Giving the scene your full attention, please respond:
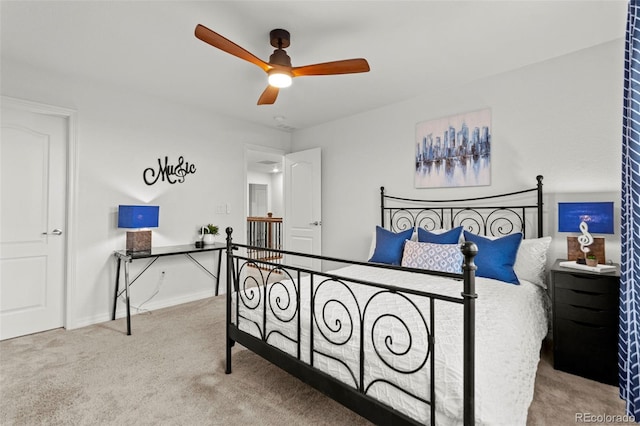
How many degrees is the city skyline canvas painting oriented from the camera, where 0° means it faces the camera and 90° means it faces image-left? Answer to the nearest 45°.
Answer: approximately 45°

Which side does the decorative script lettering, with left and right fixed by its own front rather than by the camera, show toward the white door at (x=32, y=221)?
right

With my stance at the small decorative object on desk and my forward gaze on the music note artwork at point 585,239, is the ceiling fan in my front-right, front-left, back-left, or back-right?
front-right

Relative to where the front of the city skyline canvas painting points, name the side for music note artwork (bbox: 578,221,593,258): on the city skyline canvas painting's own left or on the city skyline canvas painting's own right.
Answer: on the city skyline canvas painting's own left

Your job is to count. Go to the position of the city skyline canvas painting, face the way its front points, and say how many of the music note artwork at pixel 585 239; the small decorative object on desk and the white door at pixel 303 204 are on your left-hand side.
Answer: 1

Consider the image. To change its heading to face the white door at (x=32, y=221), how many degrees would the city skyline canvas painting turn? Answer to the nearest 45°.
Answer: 0° — it already faces it

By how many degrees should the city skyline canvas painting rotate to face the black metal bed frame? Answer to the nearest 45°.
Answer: approximately 45° to its left

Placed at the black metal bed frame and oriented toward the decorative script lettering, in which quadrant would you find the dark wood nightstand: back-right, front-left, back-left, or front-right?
back-right

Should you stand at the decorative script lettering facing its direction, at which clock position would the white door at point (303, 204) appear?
The white door is roughly at 9 o'clock from the decorative script lettering.

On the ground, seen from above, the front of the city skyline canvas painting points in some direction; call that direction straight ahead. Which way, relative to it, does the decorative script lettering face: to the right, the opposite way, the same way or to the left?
to the left

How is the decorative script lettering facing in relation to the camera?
toward the camera

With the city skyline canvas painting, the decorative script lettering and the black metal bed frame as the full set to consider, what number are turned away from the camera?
0

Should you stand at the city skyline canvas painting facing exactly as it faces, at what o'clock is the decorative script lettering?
The decorative script lettering is roughly at 1 o'clock from the city skyline canvas painting.

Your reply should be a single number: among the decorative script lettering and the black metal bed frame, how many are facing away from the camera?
0
